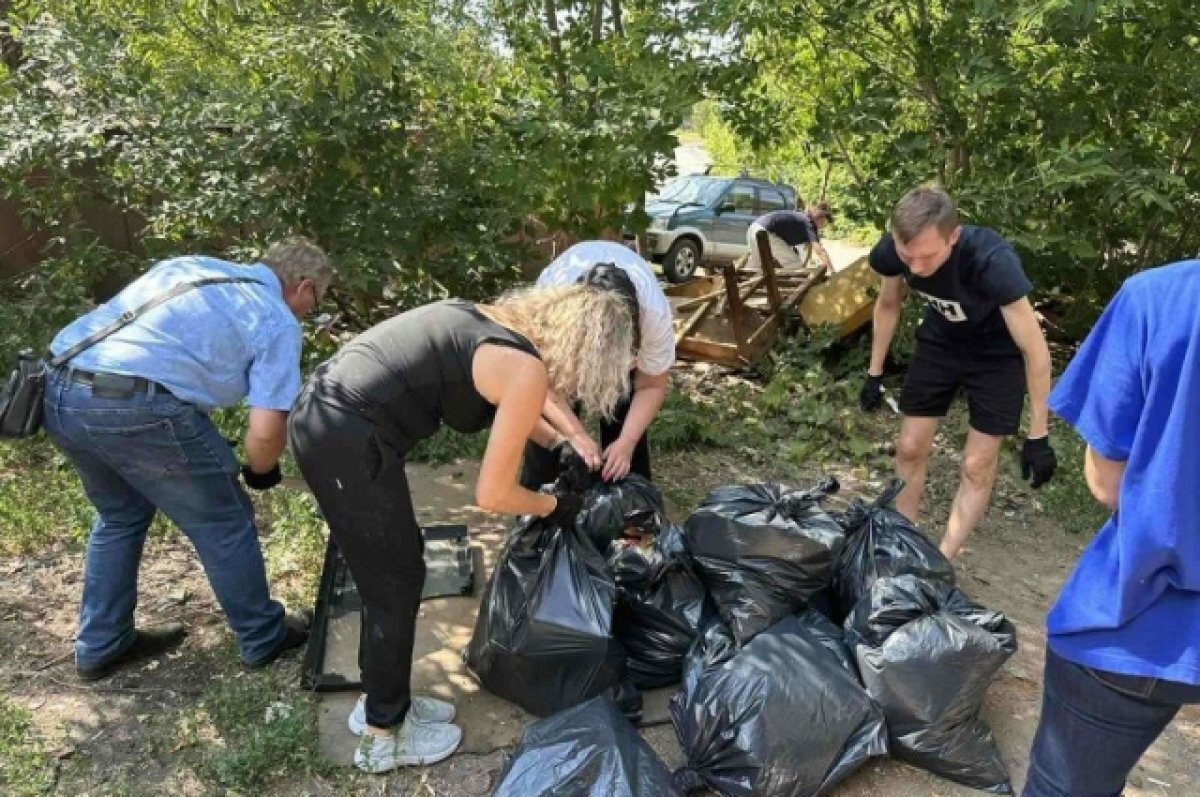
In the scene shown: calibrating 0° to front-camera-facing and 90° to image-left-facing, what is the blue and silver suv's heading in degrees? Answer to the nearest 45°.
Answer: approximately 45°

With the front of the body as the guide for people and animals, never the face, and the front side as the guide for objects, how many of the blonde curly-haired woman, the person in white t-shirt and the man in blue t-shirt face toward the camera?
1

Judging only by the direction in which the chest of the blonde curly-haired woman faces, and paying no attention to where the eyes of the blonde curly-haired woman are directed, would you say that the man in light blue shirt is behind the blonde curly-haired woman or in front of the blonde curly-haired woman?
behind

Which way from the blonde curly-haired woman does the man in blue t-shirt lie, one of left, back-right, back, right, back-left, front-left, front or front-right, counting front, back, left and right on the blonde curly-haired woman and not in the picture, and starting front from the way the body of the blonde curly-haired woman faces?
front-right

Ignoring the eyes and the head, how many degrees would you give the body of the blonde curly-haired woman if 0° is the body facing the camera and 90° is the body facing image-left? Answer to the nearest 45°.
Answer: approximately 270°

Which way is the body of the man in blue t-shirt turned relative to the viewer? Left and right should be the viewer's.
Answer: facing away from the viewer and to the left of the viewer

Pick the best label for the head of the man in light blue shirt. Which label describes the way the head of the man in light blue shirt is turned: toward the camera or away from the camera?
away from the camera

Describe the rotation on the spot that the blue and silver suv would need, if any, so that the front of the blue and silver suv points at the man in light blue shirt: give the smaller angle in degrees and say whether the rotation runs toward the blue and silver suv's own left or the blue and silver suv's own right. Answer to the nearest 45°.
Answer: approximately 45° to the blue and silver suv's own left

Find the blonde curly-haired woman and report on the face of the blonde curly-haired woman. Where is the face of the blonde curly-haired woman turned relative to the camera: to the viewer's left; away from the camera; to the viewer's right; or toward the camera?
to the viewer's right

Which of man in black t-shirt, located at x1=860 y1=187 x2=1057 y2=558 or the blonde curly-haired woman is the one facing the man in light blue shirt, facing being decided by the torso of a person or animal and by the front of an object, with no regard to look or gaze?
the man in black t-shirt

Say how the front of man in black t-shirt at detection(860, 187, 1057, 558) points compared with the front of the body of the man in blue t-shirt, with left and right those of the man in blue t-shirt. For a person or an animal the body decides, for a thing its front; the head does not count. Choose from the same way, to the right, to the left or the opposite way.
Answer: to the left
